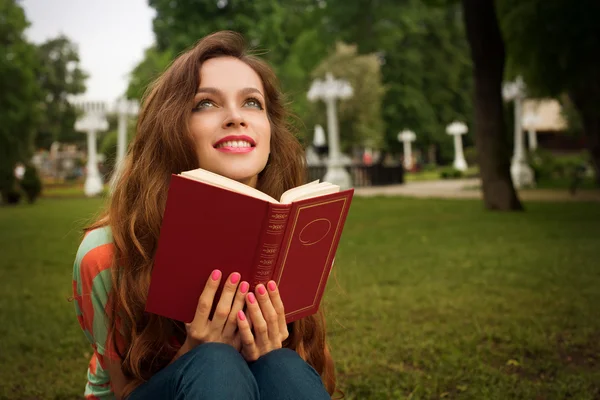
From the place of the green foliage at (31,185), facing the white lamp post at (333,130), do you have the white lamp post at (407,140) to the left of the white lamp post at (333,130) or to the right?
left

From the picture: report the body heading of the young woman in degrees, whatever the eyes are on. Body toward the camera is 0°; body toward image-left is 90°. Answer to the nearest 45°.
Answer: approximately 315°

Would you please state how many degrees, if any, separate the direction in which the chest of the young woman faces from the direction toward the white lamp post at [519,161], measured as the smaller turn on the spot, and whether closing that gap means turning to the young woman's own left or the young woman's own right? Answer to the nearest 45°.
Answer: approximately 90° to the young woman's own left

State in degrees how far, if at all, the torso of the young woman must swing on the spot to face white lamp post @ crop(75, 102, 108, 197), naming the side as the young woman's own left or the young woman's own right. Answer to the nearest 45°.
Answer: approximately 135° to the young woman's own left

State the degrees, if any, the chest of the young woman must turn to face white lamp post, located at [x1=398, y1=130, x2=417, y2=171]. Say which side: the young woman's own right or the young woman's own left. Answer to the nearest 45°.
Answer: approximately 135° to the young woman's own left

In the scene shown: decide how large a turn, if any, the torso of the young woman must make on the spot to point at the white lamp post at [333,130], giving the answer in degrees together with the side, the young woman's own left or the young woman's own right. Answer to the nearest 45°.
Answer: approximately 135° to the young woman's own left

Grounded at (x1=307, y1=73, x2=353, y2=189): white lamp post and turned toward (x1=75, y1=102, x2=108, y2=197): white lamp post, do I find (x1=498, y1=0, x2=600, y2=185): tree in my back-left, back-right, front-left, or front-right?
back-left

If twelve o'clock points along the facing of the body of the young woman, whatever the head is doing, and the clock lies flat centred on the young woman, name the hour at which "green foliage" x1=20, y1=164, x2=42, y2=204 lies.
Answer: The green foliage is roughly at 7 o'clock from the young woman.
